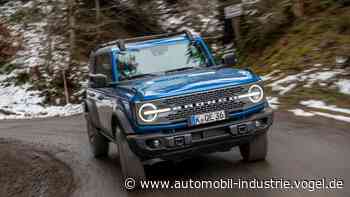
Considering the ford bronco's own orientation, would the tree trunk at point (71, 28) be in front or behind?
behind

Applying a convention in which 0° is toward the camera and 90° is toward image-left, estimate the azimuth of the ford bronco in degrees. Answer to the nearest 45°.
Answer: approximately 315°
